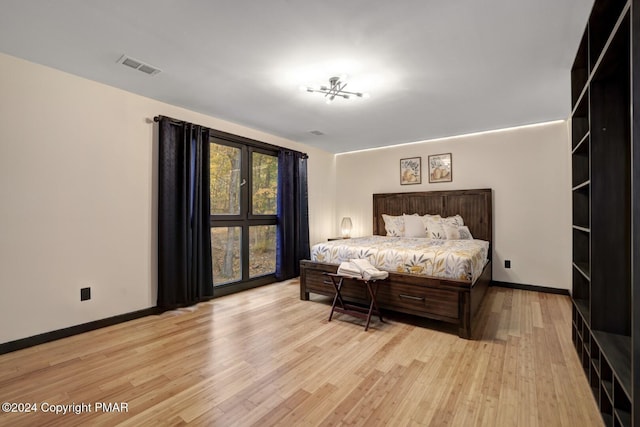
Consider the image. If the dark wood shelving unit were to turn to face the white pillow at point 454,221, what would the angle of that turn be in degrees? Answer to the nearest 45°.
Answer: approximately 45° to its right

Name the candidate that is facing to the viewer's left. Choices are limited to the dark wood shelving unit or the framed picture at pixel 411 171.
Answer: the dark wood shelving unit

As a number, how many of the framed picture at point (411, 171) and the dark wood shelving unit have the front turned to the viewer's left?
1

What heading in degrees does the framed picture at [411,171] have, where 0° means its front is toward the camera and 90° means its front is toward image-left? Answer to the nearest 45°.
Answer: approximately 0°

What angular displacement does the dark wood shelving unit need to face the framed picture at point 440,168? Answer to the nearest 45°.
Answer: approximately 45° to its right

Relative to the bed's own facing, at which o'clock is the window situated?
The window is roughly at 2 o'clock from the bed.

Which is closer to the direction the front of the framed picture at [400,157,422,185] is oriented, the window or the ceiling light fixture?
the ceiling light fixture

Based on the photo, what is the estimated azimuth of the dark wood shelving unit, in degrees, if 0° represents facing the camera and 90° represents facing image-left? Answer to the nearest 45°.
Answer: approximately 90°
